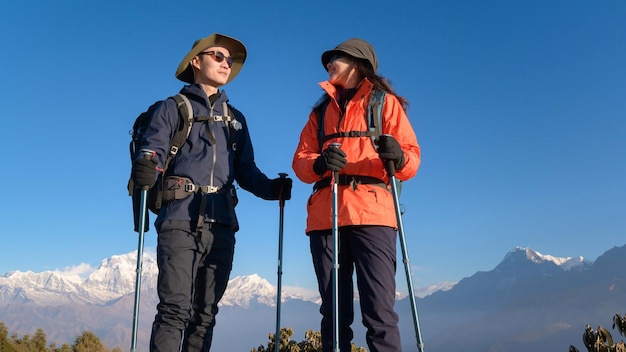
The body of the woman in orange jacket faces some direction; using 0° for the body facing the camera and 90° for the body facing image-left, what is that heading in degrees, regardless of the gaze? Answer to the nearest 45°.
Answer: approximately 45°

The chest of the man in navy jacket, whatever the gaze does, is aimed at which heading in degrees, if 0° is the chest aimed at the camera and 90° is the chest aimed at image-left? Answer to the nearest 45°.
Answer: approximately 315°

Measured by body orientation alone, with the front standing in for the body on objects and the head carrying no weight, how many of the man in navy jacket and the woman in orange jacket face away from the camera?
0

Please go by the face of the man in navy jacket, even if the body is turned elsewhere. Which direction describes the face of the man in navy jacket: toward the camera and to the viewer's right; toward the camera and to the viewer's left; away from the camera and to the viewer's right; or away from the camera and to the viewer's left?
toward the camera and to the viewer's right

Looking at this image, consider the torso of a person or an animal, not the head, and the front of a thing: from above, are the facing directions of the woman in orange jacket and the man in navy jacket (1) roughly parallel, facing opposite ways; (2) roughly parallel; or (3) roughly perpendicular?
roughly perpendicular

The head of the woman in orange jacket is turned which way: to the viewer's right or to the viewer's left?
to the viewer's left

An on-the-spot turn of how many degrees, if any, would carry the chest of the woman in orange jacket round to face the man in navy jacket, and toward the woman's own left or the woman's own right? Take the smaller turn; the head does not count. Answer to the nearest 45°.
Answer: approximately 45° to the woman's own right
